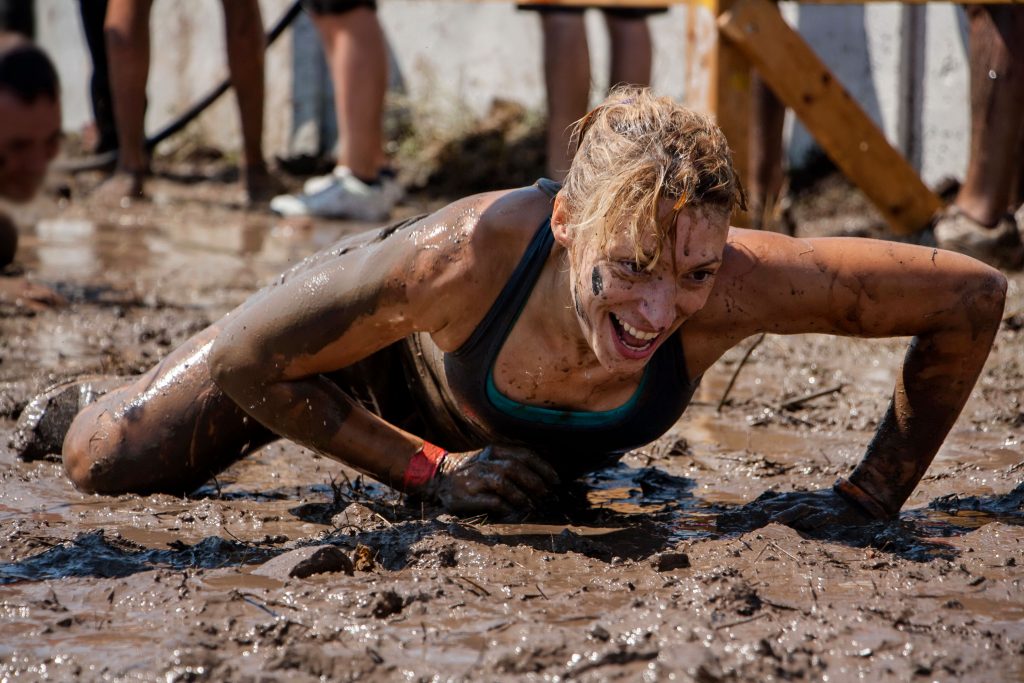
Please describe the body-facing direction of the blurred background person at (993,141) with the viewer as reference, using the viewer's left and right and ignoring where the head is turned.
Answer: facing to the left of the viewer

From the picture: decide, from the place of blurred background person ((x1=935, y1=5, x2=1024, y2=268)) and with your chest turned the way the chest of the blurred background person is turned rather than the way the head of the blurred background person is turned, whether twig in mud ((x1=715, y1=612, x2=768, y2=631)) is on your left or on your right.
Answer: on your left

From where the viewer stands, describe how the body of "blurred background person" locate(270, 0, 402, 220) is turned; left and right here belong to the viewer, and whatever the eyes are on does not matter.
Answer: facing to the left of the viewer

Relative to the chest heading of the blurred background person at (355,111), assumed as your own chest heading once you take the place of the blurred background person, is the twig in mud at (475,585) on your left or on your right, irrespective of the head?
on your left

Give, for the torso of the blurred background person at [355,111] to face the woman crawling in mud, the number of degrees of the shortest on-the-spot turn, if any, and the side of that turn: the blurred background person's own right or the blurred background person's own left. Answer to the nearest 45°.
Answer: approximately 90° to the blurred background person's own left

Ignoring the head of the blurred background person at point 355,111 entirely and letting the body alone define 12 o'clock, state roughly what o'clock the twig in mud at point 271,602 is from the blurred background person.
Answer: The twig in mud is roughly at 9 o'clock from the blurred background person.

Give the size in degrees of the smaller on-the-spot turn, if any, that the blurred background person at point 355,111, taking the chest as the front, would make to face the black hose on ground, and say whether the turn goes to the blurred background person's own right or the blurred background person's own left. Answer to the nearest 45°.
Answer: approximately 90° to the blurred background person's own right
